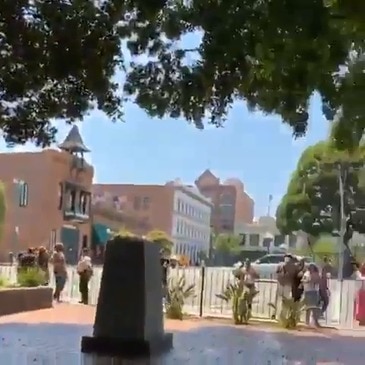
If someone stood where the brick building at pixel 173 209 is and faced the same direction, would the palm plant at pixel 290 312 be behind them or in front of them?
in front

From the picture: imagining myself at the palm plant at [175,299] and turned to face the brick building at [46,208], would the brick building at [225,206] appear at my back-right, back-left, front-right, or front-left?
front-right

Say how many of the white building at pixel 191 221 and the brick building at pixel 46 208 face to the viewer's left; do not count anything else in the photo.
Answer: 0

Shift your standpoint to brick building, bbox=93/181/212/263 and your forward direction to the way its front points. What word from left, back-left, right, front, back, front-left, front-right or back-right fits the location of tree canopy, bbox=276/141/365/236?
left

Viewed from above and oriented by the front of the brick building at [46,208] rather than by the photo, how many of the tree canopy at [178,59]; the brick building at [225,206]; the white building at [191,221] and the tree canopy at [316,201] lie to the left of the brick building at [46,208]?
3

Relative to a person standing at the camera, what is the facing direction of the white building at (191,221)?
facing the viewer and to the right of the viewer

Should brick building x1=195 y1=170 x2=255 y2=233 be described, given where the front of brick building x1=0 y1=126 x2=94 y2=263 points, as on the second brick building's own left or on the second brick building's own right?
on the second brick building's own left
